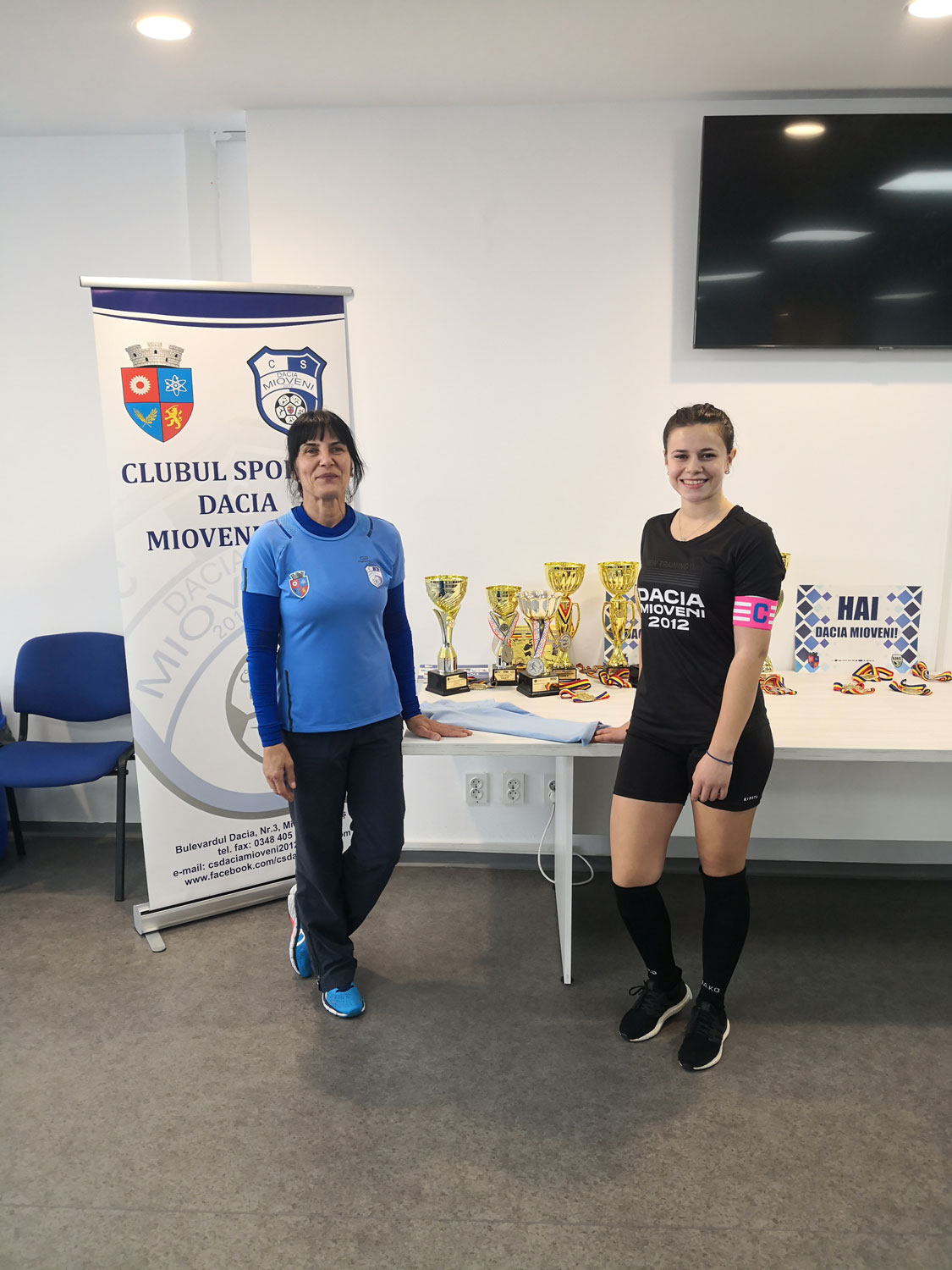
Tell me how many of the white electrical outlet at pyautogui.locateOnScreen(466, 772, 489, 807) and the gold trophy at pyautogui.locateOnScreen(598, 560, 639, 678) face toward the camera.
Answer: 2

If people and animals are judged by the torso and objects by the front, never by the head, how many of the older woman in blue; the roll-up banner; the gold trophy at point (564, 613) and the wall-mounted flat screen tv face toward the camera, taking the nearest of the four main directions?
4

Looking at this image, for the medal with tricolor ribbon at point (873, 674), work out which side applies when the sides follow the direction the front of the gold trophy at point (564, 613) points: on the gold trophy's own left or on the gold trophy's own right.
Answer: on the gold trophy's own left

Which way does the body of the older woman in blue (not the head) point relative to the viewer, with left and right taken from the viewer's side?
facing the viewer

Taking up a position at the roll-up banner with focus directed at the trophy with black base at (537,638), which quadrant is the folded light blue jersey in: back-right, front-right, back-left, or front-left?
front-right

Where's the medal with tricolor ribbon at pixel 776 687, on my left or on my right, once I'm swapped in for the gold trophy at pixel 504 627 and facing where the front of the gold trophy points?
on my left

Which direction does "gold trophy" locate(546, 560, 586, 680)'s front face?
toward the camera

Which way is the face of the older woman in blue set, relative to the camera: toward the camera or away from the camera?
toward the camera

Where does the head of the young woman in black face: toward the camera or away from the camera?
toward the camera

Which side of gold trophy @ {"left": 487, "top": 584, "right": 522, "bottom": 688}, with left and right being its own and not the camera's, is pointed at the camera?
front

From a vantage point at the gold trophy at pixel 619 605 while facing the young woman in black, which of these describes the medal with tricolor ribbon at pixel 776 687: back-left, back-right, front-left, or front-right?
front-left

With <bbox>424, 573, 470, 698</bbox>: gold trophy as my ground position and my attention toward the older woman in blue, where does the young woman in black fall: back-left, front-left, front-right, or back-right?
front-left

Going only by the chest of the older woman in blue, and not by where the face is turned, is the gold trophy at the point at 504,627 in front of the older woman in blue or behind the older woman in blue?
behind

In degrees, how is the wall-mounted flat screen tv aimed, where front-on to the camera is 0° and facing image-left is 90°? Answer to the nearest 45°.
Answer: approximately 0°
